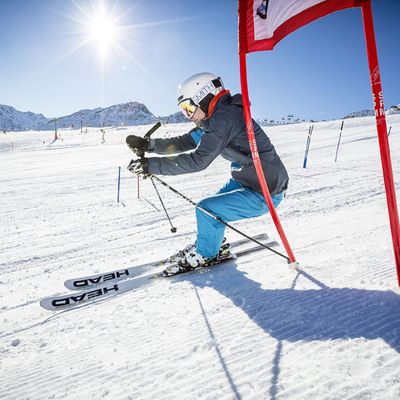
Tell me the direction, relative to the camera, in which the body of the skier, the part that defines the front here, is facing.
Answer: to the viewer's left

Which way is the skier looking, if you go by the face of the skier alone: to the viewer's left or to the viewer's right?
to the viewer's left

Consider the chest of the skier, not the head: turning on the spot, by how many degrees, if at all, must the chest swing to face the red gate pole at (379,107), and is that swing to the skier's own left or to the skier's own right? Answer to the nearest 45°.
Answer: approximately 135° to the skier's own left

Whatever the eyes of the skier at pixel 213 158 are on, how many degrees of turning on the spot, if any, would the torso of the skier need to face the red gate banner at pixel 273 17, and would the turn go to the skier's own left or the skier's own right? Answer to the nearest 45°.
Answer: approximately 135° to the skier's own left
